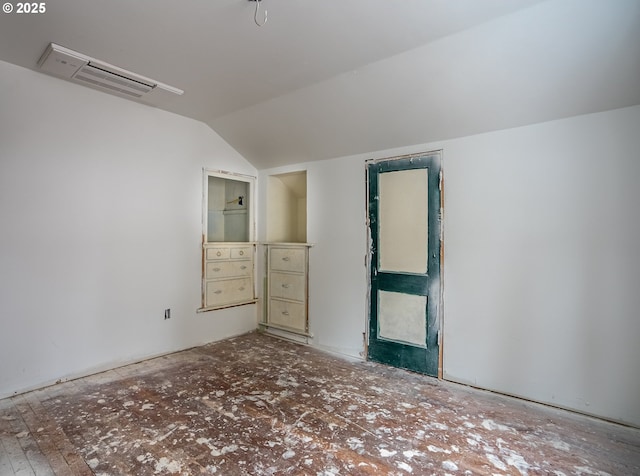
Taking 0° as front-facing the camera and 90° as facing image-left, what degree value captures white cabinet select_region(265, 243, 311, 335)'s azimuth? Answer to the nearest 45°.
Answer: approximately 45°

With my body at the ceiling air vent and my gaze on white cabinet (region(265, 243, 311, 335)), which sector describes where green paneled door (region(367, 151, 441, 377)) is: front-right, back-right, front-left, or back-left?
front-right

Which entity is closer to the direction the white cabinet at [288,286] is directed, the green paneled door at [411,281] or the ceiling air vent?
the ceiling air vent

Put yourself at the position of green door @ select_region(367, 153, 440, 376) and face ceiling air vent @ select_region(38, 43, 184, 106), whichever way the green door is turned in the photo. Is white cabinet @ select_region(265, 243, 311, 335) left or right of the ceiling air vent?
right

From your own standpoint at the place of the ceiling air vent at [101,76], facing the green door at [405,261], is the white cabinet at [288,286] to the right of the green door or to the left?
left

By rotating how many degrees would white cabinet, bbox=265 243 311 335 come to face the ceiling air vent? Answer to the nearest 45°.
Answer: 0° — it already faces it

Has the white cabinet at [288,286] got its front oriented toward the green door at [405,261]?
no

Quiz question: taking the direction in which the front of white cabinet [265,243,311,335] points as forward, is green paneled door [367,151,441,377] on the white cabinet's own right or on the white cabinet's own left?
on the white cabinet's own left
